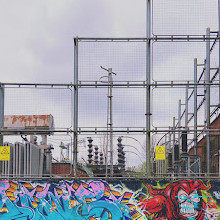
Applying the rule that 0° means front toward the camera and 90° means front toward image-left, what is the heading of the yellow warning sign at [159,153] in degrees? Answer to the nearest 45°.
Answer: approximately 0°

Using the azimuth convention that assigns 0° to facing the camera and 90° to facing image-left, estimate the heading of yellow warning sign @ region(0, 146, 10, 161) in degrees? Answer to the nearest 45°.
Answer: approximately 0°

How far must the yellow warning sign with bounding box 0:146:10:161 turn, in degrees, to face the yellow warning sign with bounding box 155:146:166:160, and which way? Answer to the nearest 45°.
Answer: approximately 90° to its left

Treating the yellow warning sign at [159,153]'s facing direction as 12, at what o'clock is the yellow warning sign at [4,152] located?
the yellow warning sign at [4,152] is roughly at 3 o'clock from the yellow warning sign at [159,153].

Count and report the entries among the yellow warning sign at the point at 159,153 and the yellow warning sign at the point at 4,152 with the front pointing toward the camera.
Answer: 2
